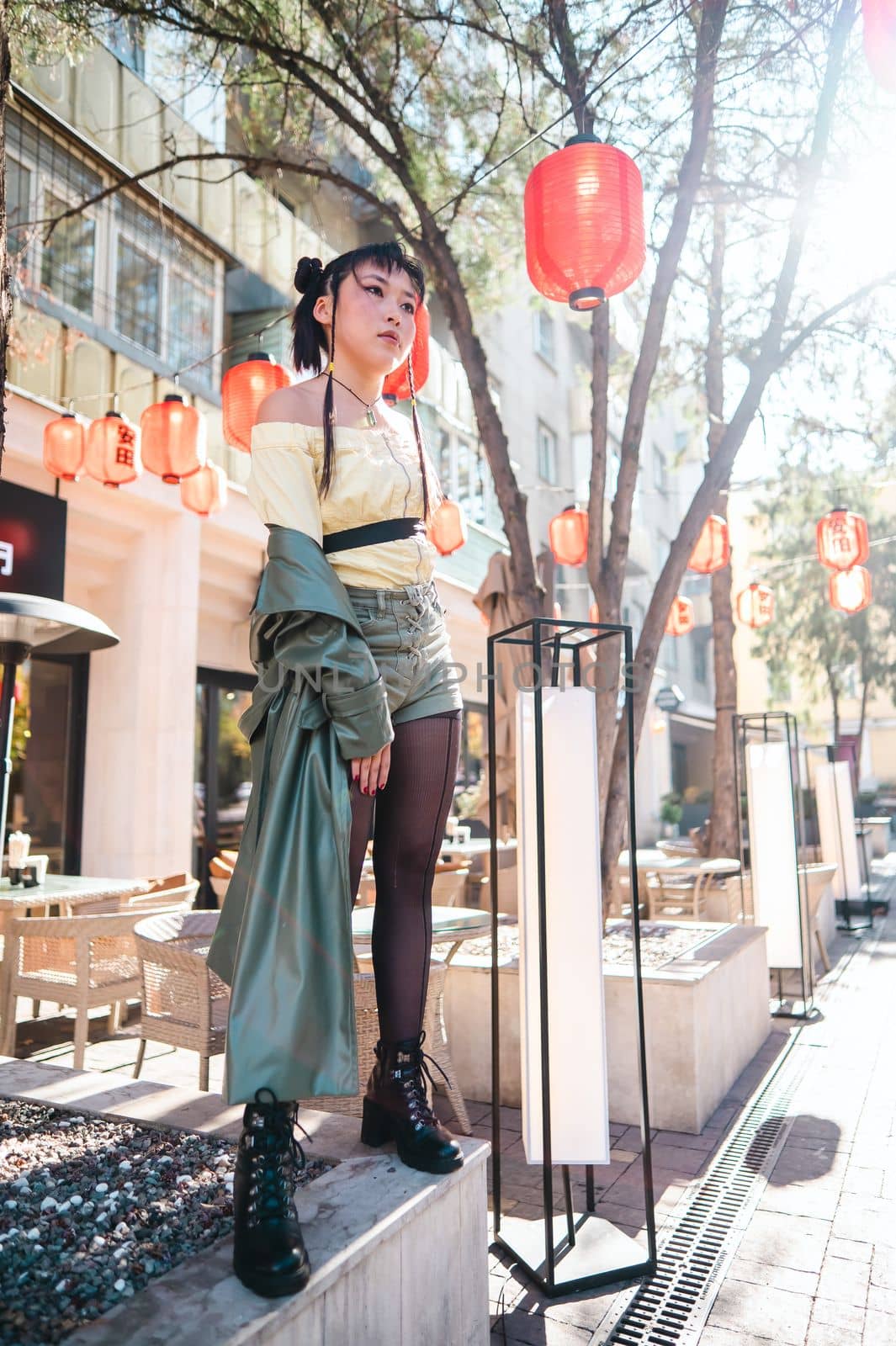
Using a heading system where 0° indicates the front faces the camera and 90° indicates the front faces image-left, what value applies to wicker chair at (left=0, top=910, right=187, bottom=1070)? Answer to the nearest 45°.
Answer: approximately 135°

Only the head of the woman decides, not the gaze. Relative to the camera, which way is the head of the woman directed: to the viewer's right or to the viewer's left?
to the viewer's right

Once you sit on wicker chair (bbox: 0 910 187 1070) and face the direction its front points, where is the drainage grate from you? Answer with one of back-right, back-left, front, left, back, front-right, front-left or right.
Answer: back

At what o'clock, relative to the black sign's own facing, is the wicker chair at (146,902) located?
The wicker chair is roughly at 1 o'clock from the black sign.

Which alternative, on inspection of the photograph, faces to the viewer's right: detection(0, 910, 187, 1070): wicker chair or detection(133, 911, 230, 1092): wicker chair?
detection(133, 911, 230, 1092): wicker chair

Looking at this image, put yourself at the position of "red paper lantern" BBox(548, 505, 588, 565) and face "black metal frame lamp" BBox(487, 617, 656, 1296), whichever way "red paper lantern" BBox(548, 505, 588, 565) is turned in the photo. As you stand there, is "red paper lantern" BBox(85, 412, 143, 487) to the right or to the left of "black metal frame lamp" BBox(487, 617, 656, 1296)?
right

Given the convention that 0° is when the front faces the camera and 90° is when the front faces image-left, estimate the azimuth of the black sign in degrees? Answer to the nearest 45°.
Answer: approximately 315°

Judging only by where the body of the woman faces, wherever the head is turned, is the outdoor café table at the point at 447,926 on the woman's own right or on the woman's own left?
on the woman's own left

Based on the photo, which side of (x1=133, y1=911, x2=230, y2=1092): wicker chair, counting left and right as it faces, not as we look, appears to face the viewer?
right

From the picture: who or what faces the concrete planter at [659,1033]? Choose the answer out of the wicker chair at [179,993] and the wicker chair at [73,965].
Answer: the wicker chair at [179,993]

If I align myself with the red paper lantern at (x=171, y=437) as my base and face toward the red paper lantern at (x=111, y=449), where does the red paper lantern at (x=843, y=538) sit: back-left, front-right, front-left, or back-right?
back-right

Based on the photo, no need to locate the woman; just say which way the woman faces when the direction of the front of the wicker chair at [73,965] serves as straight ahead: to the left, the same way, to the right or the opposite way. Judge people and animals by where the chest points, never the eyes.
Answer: the opposite way
